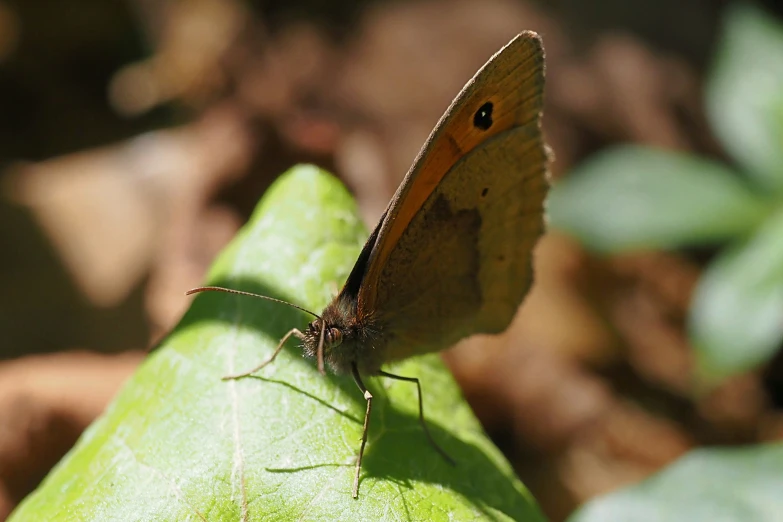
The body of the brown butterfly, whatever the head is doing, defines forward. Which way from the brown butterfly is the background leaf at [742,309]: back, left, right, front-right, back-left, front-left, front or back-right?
back

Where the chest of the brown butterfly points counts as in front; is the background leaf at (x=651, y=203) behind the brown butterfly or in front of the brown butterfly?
behind

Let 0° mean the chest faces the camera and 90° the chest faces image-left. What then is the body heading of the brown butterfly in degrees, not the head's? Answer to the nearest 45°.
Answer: approximately 45°

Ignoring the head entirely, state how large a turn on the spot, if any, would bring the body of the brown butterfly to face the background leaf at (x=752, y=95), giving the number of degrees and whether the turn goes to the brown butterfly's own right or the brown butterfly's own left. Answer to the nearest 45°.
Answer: approximately 180°

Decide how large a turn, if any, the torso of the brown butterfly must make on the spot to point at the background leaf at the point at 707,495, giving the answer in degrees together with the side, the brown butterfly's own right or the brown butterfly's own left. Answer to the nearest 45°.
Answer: approximately 135° to the brown butterfly's own left

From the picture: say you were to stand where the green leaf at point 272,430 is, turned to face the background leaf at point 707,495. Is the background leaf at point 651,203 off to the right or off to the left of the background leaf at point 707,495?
left

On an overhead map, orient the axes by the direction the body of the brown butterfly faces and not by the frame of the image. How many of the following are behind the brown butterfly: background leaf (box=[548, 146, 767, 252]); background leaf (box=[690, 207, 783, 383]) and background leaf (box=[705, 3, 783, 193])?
3
